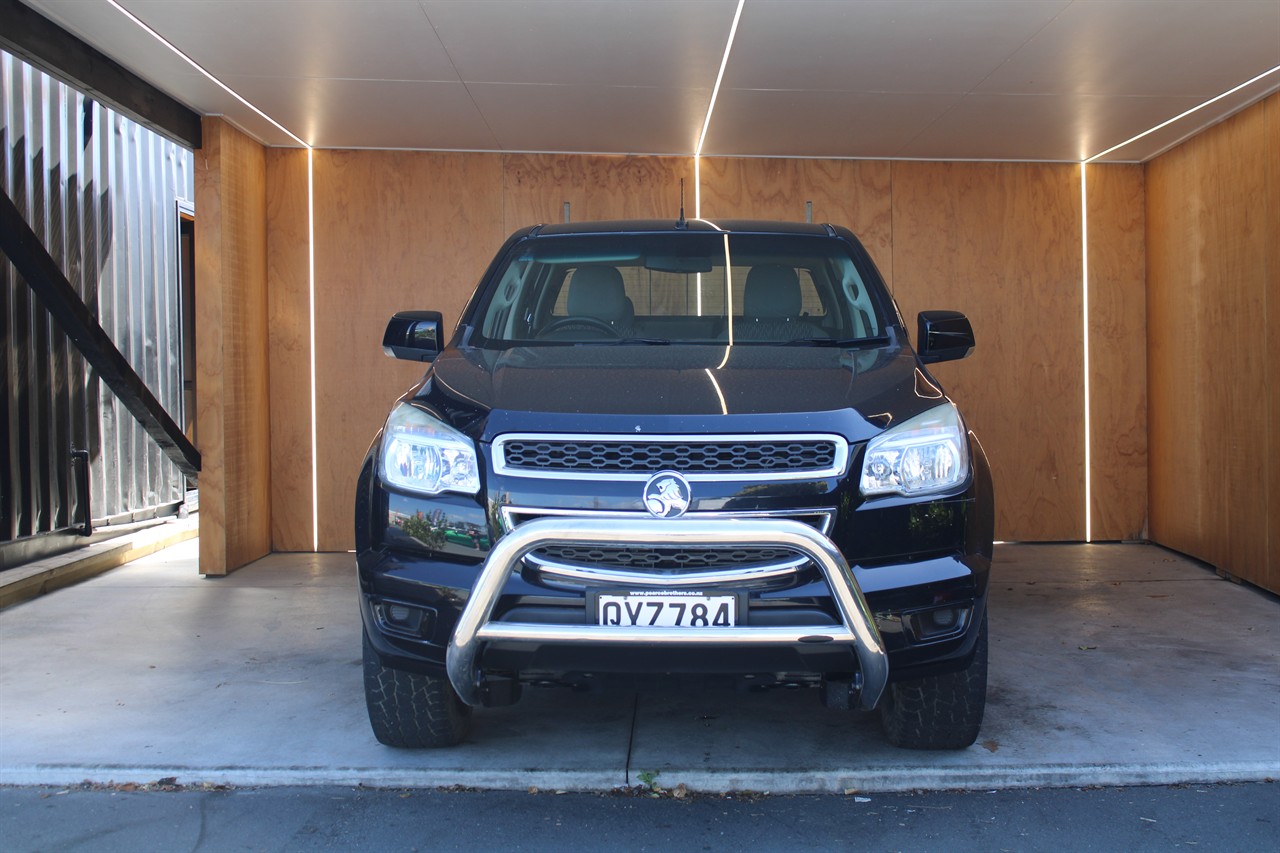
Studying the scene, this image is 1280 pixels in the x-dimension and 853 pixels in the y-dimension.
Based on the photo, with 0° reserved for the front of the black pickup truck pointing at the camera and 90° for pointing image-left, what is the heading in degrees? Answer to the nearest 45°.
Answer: approximately 0°

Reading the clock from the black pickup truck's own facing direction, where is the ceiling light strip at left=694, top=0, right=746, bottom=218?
The ceiling light strip is roughly at 6 o'clock from the black pickup truck.

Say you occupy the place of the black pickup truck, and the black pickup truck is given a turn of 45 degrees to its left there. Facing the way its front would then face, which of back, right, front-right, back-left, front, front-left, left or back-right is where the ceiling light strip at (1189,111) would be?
left
